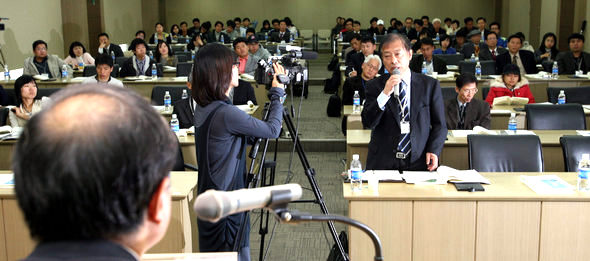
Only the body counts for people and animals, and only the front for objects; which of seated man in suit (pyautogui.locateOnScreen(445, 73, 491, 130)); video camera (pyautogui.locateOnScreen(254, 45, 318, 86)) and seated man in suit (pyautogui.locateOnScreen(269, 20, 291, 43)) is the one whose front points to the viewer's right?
the video camera

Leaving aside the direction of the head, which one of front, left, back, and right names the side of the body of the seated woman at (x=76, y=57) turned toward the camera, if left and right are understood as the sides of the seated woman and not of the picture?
front

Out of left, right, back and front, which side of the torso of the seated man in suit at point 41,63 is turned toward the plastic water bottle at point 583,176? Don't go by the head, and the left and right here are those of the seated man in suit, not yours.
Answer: front

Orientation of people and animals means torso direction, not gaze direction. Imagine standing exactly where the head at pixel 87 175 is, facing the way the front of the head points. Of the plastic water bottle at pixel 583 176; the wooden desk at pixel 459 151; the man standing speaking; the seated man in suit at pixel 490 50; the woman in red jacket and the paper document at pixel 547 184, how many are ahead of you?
6

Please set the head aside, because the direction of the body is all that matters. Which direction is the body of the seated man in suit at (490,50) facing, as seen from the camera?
toward the camera

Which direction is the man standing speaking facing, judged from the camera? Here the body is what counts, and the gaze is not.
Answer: toward the camera

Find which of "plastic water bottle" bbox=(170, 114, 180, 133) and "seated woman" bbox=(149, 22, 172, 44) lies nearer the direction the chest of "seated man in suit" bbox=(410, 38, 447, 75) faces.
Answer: the plastic water bottle

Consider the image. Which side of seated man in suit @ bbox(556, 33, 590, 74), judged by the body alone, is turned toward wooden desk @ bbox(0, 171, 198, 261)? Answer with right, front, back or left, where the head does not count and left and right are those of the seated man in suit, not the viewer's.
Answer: front

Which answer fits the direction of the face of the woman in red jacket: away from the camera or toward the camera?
toward the camera

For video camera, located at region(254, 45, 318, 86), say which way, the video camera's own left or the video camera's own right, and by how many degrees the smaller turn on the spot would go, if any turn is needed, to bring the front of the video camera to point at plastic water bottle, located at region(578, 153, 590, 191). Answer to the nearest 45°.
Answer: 0° — it already faces it

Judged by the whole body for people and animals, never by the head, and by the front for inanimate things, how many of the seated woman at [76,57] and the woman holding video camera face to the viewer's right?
1

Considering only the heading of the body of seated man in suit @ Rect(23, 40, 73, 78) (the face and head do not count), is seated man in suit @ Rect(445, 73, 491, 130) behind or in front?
in front

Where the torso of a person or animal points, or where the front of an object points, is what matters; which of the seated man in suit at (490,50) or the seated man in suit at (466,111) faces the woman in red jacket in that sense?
the seated man in suit at (490,50)

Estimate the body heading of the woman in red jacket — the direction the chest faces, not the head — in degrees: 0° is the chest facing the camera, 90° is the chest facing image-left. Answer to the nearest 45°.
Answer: approximately 0°

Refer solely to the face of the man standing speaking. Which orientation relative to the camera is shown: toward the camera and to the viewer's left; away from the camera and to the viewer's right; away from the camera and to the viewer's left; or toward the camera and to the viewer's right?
toward the camera and to the viewer's left

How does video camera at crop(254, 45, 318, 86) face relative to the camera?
to the viewer's right

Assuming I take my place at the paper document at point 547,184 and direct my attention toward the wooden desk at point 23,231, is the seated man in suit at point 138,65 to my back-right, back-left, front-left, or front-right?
front-right
